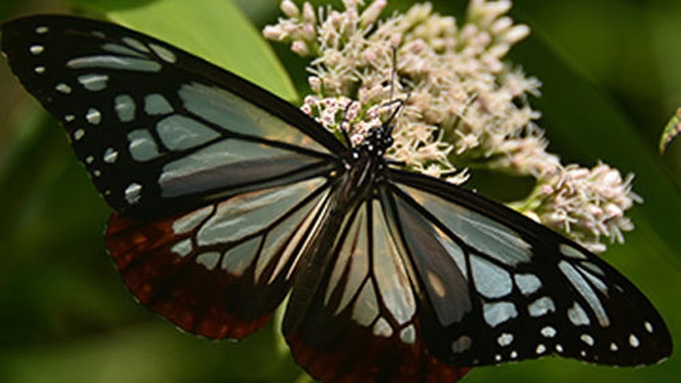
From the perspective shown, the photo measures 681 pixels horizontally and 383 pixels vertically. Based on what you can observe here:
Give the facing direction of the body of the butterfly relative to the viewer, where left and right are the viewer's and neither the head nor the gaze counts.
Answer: facing away from the viewer and to the right of the viewer
